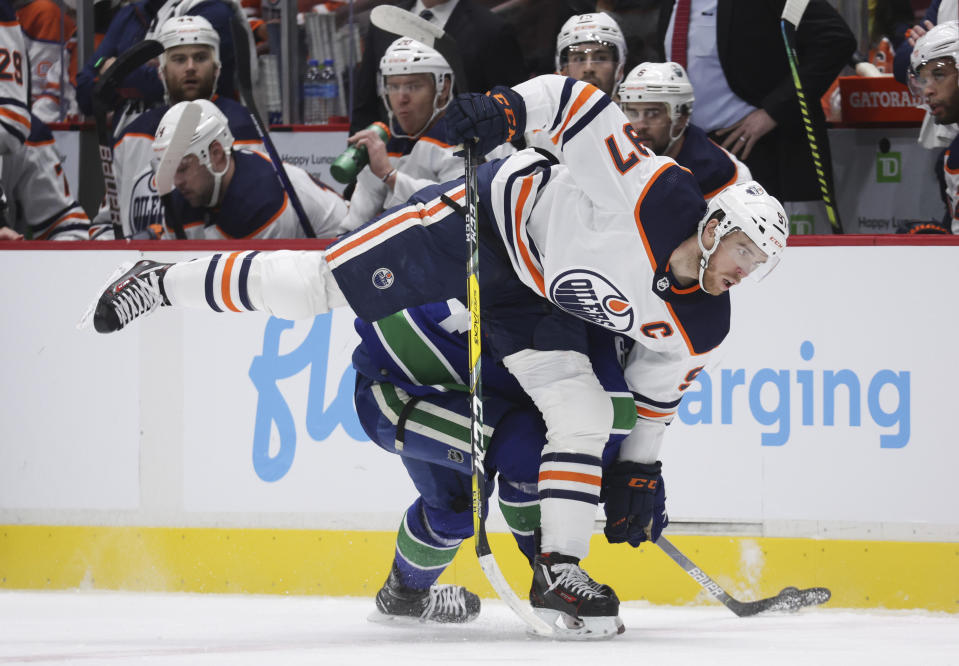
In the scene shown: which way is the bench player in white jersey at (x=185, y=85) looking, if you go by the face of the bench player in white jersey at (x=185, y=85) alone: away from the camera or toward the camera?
toward the camera

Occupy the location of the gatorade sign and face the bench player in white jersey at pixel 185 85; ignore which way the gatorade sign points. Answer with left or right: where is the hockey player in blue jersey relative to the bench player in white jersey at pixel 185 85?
left

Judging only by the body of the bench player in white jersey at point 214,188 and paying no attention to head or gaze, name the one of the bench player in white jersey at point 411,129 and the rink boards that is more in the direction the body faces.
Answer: the rink boards

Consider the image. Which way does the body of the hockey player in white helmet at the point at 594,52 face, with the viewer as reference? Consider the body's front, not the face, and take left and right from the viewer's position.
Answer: facing the viewer

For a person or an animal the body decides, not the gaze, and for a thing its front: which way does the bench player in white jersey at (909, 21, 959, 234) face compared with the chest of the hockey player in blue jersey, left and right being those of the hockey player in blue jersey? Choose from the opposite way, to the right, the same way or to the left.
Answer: to the right

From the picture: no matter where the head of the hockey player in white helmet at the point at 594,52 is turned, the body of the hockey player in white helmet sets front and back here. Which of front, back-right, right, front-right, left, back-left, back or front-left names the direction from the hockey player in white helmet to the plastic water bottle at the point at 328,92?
back-right

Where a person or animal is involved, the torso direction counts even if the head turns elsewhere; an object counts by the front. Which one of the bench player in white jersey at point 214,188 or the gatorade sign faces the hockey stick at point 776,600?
the gatorade sign

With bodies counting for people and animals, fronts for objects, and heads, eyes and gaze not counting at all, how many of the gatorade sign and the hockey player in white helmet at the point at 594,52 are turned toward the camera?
2

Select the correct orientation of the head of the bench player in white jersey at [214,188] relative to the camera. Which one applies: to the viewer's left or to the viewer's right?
to the viewer's left

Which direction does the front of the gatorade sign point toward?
toward the camera

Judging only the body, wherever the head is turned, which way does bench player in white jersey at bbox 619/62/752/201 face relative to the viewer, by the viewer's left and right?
facing the viewer and to the left of the viewer

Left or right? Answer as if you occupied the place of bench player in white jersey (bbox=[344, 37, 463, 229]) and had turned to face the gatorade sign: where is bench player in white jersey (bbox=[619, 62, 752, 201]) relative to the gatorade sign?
right

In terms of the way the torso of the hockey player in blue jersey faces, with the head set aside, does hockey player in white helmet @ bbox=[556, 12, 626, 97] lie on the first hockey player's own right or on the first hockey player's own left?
on the first hockey player's own left

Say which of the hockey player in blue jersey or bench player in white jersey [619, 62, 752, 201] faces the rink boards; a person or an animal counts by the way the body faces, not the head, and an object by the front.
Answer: the bench player in white jersey

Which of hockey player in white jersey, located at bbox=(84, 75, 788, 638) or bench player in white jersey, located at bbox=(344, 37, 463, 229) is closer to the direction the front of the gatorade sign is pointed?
the hockey player in white jersey

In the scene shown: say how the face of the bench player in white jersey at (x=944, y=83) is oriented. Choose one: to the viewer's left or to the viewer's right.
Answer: to the viewer's left

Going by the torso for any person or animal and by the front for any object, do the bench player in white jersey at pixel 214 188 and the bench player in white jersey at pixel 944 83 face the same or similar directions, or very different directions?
same or similar directions
